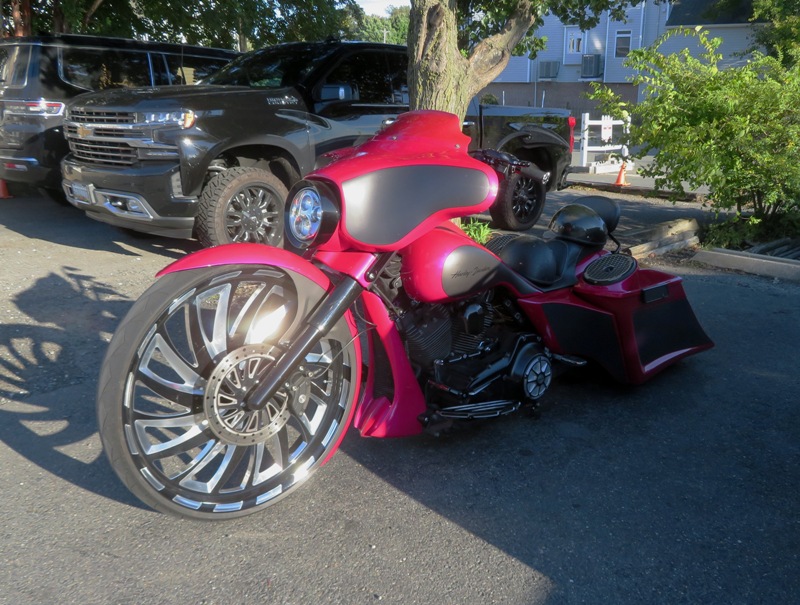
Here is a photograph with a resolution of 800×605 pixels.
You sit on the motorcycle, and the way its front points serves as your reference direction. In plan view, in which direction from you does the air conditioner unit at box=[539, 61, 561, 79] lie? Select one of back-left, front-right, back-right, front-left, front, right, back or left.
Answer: back-right

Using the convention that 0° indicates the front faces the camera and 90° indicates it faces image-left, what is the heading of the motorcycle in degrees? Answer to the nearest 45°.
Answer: approximately 45°

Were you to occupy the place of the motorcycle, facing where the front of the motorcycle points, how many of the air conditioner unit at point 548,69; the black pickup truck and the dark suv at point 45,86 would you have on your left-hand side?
0

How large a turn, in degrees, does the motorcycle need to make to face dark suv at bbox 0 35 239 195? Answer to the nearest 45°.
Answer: approximately 90° to its right

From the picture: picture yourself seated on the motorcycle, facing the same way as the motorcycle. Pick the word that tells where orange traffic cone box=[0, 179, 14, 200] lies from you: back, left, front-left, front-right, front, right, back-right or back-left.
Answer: right

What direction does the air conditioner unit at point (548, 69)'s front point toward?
toward the camera

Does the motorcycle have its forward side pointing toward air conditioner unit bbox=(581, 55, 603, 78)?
no

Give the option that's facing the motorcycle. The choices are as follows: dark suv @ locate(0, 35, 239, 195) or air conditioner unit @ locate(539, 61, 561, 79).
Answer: the air conditioner unit

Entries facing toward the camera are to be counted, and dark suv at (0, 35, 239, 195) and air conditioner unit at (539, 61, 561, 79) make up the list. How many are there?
1

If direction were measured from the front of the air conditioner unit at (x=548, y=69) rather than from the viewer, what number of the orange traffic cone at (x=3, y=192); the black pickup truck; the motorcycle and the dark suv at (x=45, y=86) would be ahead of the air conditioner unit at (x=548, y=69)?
4

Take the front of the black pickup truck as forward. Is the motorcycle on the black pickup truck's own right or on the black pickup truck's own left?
on the black pickup truck's own left

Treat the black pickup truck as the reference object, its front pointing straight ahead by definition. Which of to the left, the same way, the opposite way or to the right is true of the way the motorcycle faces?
the same way

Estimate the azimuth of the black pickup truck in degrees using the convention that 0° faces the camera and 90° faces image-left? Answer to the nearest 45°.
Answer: approximately 45°

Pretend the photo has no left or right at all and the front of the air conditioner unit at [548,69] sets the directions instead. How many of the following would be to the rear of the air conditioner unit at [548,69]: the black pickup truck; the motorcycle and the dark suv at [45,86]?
0

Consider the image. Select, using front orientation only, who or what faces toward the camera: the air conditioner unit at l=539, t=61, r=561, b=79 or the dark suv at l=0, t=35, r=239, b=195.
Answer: the air conditioner unit

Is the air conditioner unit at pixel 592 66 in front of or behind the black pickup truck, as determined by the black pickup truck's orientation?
behind

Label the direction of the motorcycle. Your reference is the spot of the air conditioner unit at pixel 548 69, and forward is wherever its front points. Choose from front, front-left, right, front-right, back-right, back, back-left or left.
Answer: front
